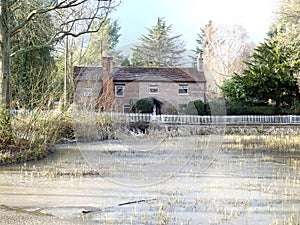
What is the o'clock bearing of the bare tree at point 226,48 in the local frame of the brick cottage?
The bare tree is roughly at 7 o'clock from the brick cottage.

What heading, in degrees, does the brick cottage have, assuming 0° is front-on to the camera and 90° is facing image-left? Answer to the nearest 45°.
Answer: approximately 0°

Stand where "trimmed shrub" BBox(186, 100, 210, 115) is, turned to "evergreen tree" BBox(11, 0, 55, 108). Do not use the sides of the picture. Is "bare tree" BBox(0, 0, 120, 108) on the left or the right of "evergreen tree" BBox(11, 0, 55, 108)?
left

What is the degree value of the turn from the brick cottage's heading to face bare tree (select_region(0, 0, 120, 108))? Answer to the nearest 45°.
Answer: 0° — it already faces it

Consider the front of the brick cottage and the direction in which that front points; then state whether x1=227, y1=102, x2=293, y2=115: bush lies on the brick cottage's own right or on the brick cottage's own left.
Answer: on the brick cottage's own left

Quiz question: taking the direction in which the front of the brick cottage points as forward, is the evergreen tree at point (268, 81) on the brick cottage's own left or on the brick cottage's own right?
on the brick cottage's own left

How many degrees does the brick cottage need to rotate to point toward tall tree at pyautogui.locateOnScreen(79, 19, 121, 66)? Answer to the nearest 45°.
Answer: approximately 180°

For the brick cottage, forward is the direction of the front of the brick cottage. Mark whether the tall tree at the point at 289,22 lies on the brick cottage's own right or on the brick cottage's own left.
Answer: on the brick cottage's own left

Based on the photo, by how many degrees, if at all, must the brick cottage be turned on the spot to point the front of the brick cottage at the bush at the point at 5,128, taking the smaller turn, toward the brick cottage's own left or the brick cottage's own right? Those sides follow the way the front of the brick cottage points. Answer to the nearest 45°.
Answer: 0° — it already faces it
